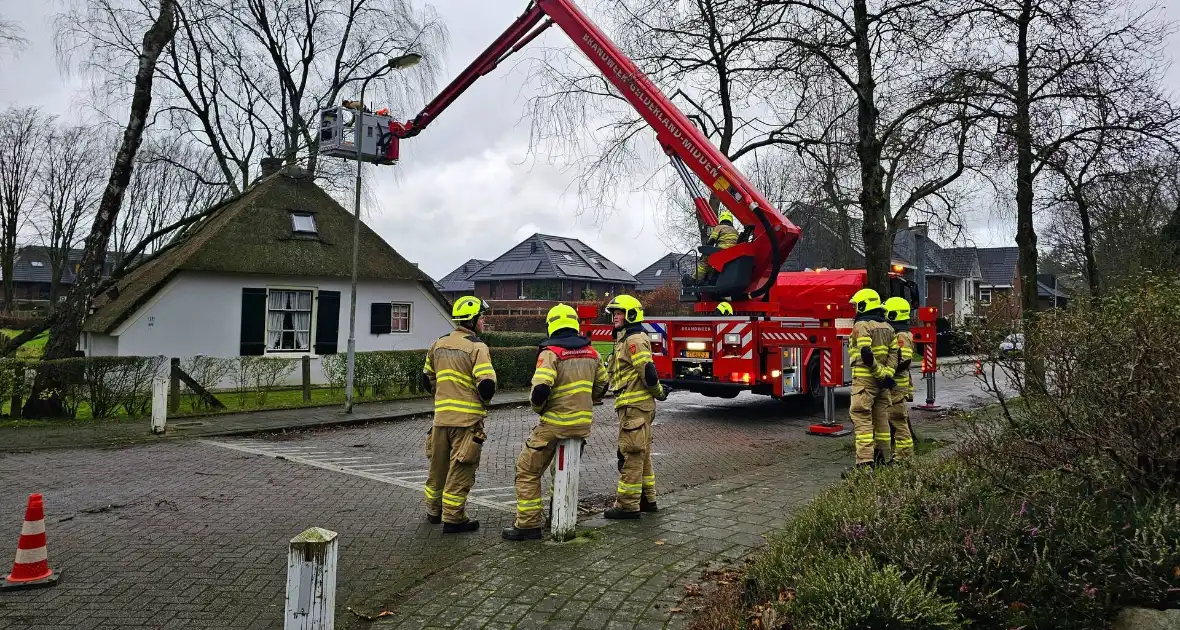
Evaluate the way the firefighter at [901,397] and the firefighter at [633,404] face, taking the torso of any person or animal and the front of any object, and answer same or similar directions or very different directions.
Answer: same or similar directions

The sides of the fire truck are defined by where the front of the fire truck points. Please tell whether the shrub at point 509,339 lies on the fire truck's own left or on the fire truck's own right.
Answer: on the fire truck's own left

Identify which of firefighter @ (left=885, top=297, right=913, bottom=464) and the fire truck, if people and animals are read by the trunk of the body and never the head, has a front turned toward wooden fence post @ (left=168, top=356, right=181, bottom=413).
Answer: the firefighter

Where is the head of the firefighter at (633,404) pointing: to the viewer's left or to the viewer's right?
to the viewer's left

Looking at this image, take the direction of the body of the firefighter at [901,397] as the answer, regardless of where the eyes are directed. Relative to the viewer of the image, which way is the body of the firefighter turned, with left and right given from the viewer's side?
facing to the left of the viewer

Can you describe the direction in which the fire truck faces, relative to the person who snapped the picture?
facing away from the viewer and to the right of the viewer

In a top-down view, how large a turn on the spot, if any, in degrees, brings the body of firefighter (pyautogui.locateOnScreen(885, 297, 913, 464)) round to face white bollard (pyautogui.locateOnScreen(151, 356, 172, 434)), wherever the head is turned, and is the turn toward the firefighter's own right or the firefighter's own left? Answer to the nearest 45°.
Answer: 0° — they already face it

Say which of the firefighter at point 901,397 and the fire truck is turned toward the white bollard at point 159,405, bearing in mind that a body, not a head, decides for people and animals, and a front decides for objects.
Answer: the firefighter

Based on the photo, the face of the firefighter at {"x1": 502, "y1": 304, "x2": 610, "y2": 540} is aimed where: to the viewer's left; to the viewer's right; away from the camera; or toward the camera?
away from the camera

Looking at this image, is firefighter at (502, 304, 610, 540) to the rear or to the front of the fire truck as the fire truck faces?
to the rear

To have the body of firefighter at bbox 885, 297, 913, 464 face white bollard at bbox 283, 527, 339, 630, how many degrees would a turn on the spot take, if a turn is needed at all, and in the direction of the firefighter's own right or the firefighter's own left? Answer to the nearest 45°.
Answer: approximately 90° to the firefighter's own left
